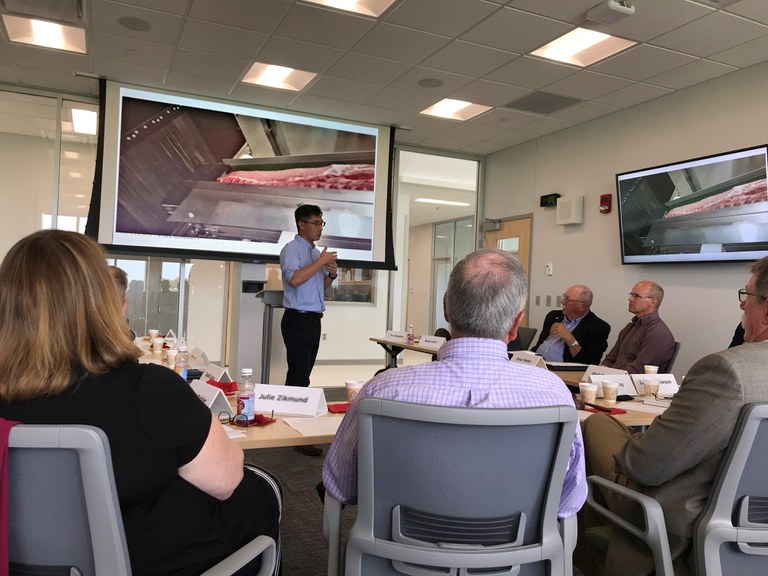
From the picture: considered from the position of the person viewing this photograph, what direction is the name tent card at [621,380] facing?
facing the viewer

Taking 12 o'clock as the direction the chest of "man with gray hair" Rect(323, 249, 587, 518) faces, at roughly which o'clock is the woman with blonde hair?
The woman with blonde hair is roughly at 8 o'clock from the man with gray hair.

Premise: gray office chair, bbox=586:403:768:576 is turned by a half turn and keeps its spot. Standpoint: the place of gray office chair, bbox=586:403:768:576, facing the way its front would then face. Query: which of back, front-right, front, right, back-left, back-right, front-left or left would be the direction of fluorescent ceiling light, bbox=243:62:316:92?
back

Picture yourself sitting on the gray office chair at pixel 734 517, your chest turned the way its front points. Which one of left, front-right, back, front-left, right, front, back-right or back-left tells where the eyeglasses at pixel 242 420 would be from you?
front-left

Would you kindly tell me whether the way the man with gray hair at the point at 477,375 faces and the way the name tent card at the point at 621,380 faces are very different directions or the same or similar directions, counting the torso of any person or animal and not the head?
very different directions

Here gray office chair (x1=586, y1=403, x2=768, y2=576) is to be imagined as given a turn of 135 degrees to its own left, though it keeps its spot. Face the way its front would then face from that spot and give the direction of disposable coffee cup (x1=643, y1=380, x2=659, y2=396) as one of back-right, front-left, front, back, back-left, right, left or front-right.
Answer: back

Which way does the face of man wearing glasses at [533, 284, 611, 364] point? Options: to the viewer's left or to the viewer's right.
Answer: to the viewer's left

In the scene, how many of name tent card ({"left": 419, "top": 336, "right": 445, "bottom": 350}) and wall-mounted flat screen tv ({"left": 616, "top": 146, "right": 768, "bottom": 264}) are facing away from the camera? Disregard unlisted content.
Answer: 0

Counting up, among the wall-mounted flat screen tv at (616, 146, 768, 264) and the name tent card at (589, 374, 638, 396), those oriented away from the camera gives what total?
0

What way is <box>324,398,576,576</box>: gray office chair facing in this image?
away from the camera

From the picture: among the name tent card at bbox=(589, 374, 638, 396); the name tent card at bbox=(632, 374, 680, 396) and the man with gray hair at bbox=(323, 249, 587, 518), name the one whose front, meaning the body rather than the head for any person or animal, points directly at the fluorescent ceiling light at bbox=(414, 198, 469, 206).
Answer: the man with gray hair

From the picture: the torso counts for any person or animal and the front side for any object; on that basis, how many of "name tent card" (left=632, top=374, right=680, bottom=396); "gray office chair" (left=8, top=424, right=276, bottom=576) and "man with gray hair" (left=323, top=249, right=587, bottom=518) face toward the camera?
1

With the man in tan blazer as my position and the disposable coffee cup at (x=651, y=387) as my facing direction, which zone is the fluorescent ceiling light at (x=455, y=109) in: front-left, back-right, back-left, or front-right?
front-left

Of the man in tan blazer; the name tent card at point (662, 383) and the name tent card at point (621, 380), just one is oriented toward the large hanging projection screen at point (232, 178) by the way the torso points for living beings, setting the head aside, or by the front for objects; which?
the man in tan blazer

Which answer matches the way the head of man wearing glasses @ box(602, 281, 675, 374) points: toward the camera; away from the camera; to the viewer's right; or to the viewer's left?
to the viewer's left

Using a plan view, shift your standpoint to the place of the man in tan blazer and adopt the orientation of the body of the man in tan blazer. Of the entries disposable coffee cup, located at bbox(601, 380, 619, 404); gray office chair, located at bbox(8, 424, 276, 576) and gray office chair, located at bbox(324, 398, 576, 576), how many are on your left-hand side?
2

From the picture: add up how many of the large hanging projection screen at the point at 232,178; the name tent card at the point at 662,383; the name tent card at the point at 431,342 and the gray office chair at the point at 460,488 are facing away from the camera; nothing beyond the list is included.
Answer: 1

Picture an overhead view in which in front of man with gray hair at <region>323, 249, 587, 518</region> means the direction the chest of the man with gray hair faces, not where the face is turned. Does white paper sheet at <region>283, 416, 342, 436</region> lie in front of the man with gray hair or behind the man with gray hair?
in front

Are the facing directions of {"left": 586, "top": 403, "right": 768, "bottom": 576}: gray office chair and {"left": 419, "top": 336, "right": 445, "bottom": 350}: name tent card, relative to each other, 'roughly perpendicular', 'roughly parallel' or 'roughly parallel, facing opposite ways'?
roughly perpendicular

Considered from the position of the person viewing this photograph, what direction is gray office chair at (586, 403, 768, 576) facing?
facing away from the viewer and to the left of the viewer

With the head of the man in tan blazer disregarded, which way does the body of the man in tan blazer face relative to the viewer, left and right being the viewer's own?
facing away from the viewer and to the left of the viewer
